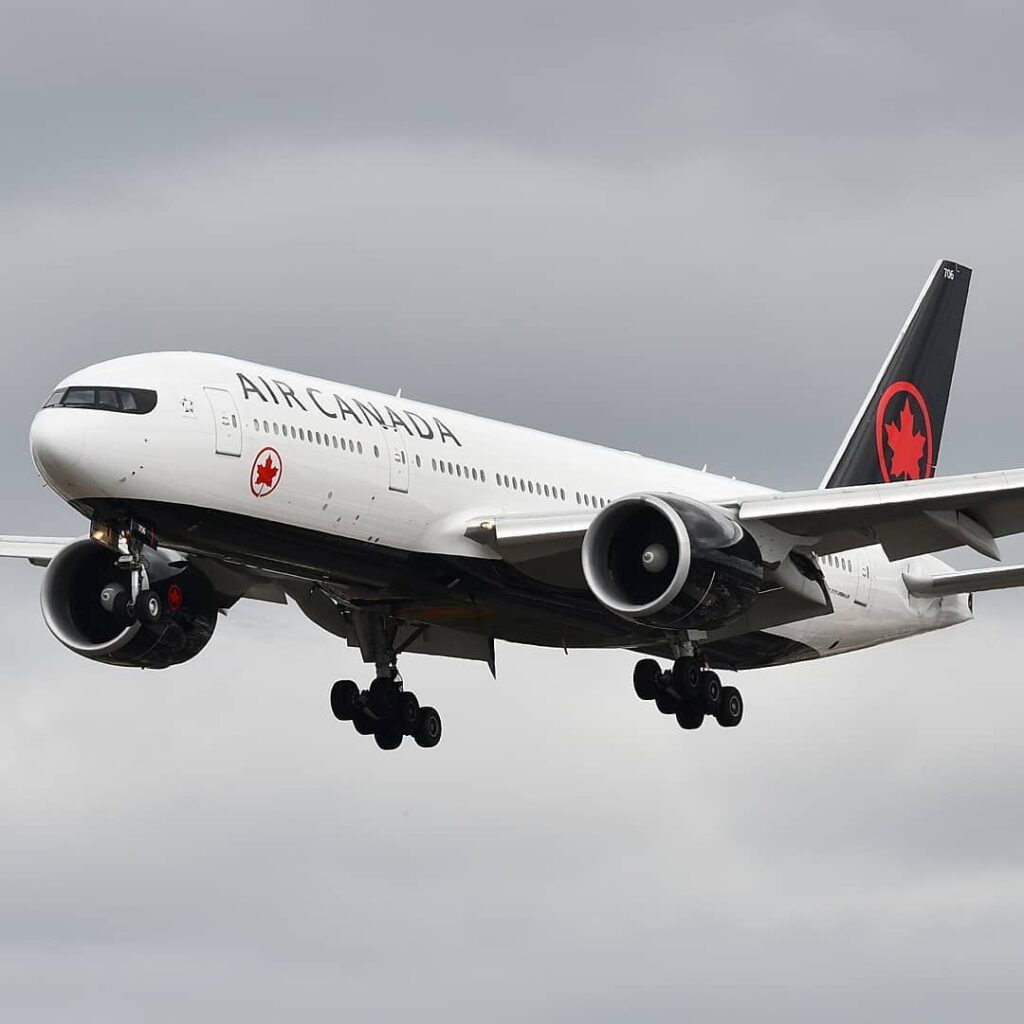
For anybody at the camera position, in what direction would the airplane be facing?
facing the viewer and to the left of the viewer
